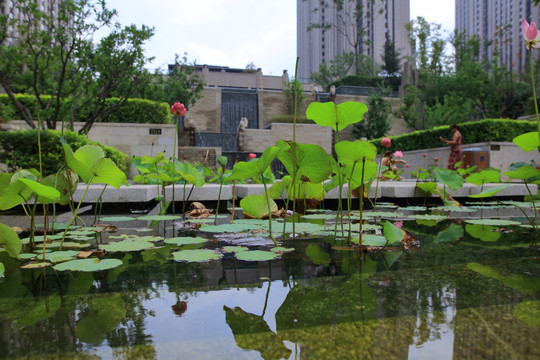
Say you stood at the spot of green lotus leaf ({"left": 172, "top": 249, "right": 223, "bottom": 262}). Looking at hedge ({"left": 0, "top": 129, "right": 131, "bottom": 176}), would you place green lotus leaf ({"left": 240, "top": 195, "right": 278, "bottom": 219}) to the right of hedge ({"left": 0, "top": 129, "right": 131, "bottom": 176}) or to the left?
right

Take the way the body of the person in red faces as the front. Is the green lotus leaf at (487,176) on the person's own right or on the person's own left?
on the person's own left
